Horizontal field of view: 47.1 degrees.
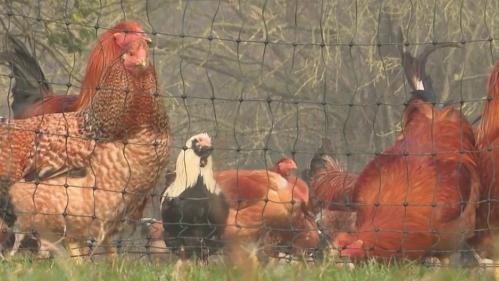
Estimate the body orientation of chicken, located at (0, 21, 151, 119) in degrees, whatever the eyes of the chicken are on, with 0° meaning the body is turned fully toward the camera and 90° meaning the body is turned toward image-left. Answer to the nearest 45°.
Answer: approximately 270°

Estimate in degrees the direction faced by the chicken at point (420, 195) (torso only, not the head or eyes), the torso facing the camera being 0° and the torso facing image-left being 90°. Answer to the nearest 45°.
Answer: approximately 90°

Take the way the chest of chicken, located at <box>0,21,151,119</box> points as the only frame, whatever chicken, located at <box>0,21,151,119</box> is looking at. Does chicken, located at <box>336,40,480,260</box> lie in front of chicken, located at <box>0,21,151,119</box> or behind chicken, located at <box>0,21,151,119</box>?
in front

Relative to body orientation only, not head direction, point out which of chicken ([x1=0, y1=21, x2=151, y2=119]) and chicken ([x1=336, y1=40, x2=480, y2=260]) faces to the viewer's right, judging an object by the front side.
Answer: chicken ([x1=0, y1=21, x2=151, y2=119])

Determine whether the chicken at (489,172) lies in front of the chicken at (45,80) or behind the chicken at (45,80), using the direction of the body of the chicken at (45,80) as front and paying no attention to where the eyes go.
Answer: in front

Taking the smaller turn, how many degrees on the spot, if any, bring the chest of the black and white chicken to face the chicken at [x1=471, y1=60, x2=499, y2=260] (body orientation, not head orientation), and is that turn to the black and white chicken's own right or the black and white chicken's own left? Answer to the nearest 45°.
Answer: approximately 45° to the black and white chicken's own left

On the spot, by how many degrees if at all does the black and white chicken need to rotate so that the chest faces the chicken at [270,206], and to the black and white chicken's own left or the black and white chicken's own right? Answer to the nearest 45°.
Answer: approximately 90° to the black and white chicken's own left

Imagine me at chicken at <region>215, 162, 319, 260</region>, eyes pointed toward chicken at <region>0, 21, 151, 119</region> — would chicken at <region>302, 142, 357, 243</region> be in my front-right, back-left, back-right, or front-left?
back-right
